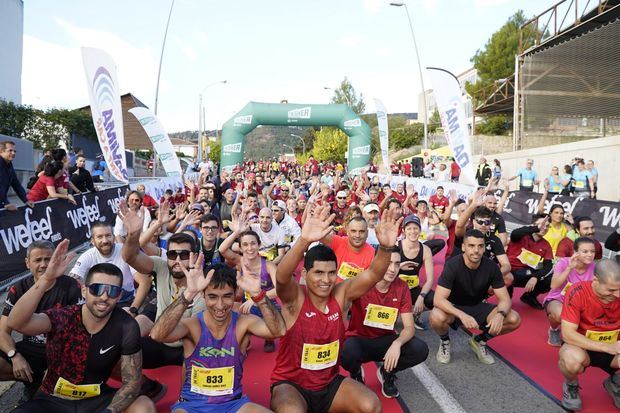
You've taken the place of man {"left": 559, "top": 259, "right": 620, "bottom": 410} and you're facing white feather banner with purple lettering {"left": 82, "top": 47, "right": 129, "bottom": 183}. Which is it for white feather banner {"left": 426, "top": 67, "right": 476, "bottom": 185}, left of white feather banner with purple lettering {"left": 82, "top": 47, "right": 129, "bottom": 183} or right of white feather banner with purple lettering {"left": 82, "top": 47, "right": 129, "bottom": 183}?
right

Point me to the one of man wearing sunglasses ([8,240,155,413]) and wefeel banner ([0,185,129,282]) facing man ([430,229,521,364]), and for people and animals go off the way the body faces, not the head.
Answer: the wefeel banner

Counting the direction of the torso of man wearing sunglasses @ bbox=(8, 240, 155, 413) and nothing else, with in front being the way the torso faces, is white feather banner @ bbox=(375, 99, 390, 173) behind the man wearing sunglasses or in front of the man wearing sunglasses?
behind

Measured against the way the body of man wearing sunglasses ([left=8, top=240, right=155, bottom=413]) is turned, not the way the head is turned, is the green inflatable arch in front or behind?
behind

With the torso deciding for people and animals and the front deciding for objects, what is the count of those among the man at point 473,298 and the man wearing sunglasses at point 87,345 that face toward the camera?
2

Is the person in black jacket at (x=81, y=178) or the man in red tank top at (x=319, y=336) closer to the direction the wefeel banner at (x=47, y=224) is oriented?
the man in red tank top

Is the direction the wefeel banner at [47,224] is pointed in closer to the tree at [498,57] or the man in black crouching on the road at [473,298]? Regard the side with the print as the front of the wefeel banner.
the man in black crouching on the road

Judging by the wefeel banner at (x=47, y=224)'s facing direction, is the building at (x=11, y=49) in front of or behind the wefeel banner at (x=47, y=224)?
behind

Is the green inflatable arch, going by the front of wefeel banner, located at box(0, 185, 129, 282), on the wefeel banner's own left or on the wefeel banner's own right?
on the wefeel banner's own left

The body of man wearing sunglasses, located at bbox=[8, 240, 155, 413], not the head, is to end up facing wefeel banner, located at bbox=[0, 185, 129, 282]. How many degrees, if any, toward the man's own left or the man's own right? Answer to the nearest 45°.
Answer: approximately 180°

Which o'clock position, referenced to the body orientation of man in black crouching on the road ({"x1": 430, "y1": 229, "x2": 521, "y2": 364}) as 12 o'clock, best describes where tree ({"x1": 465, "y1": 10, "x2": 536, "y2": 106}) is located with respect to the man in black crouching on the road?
The tree is roughly at 6 o'clock from the man in black crouching on the road.
